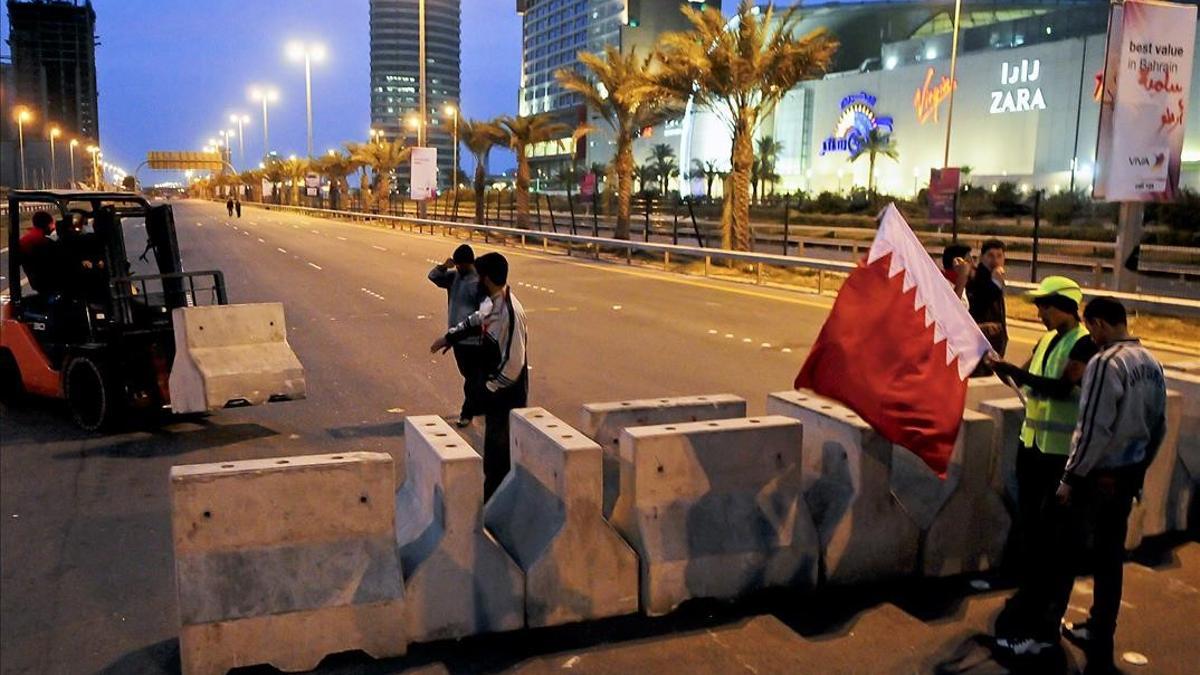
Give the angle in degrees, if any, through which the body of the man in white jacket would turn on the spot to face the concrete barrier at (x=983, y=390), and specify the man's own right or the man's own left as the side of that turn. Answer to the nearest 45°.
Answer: approximately 180°

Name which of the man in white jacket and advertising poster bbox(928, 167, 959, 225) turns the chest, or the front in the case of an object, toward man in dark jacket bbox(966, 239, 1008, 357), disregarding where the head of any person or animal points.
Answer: the advertising poster

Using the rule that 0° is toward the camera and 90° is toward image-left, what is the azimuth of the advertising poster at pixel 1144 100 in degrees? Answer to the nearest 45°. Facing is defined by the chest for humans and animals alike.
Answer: approximately 0°

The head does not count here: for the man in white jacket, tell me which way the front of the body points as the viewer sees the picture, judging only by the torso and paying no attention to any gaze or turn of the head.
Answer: to the viewer's left

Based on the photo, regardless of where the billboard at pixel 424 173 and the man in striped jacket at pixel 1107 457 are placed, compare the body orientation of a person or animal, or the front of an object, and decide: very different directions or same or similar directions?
very different directions

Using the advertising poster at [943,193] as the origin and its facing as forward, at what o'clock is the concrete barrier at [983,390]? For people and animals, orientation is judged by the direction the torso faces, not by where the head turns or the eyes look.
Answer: The concrete barrier is roughly at 12 o'clock from the advertising poster.

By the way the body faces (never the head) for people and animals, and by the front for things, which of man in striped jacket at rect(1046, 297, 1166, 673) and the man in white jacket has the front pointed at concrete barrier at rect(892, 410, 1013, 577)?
the man in striped jacket

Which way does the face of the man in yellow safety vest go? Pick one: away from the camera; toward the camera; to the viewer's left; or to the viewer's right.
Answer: to the viewer's left

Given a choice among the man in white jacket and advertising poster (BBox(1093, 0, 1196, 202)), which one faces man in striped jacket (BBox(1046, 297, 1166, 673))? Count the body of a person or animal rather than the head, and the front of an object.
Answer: the advertising poster

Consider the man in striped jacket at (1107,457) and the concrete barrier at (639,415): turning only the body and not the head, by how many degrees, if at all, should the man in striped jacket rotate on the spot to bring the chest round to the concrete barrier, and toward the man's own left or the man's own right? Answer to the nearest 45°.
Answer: approximately 45° to the man's own left

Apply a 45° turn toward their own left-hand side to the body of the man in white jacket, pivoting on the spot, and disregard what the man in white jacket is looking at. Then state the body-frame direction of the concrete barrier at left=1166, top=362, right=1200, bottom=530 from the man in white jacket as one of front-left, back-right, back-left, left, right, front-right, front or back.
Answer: back-left

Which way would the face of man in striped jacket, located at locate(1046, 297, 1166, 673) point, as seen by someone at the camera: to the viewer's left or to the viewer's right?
to the viewer's left
